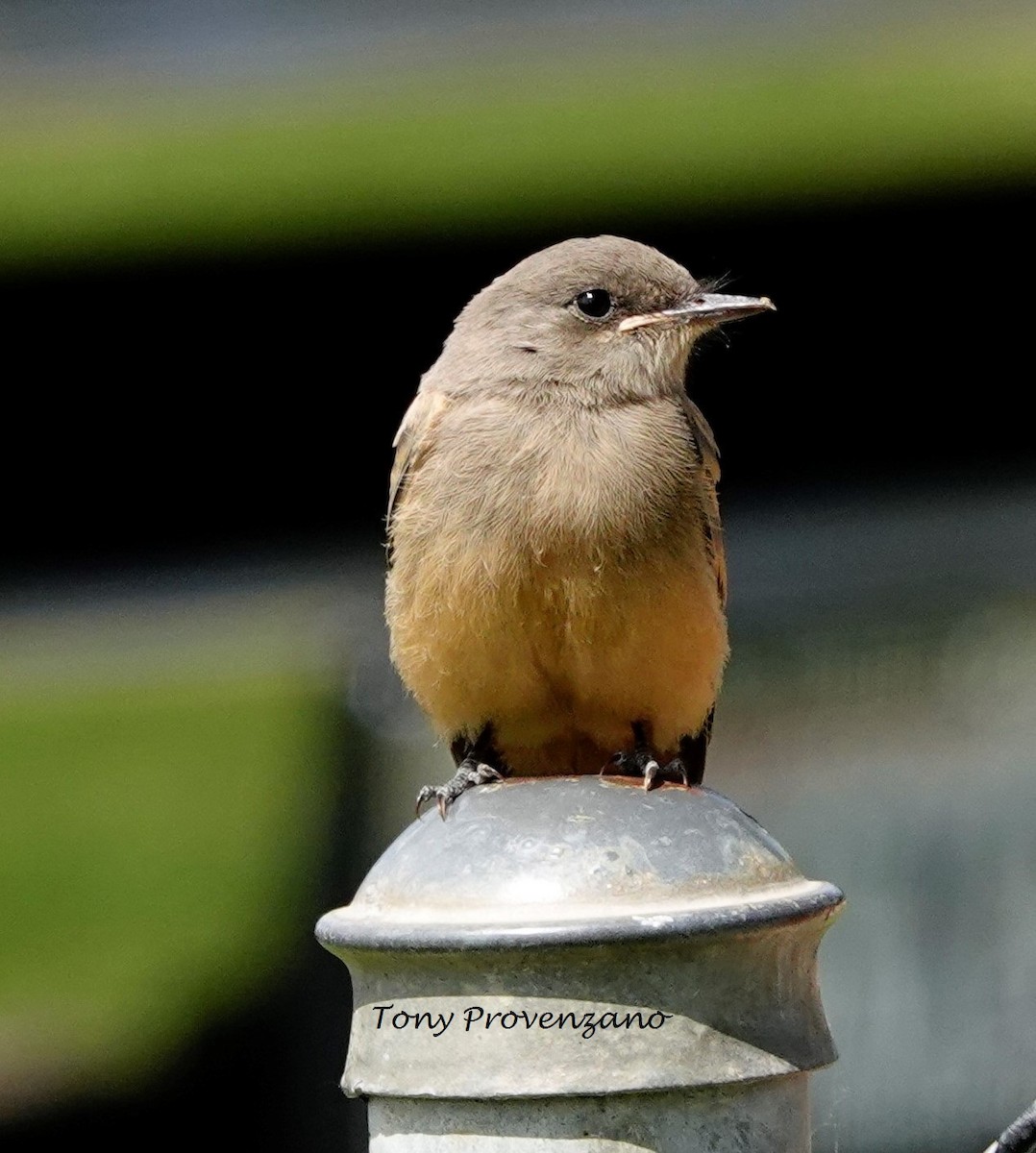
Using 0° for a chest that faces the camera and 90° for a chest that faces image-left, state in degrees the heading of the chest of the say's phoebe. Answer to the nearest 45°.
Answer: approximately 0°
